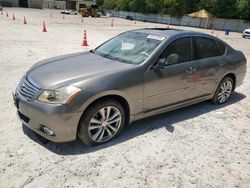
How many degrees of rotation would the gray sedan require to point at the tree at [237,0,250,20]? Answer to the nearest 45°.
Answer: approximately 180°

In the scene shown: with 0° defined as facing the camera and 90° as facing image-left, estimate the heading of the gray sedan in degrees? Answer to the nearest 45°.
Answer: approximately 45°
